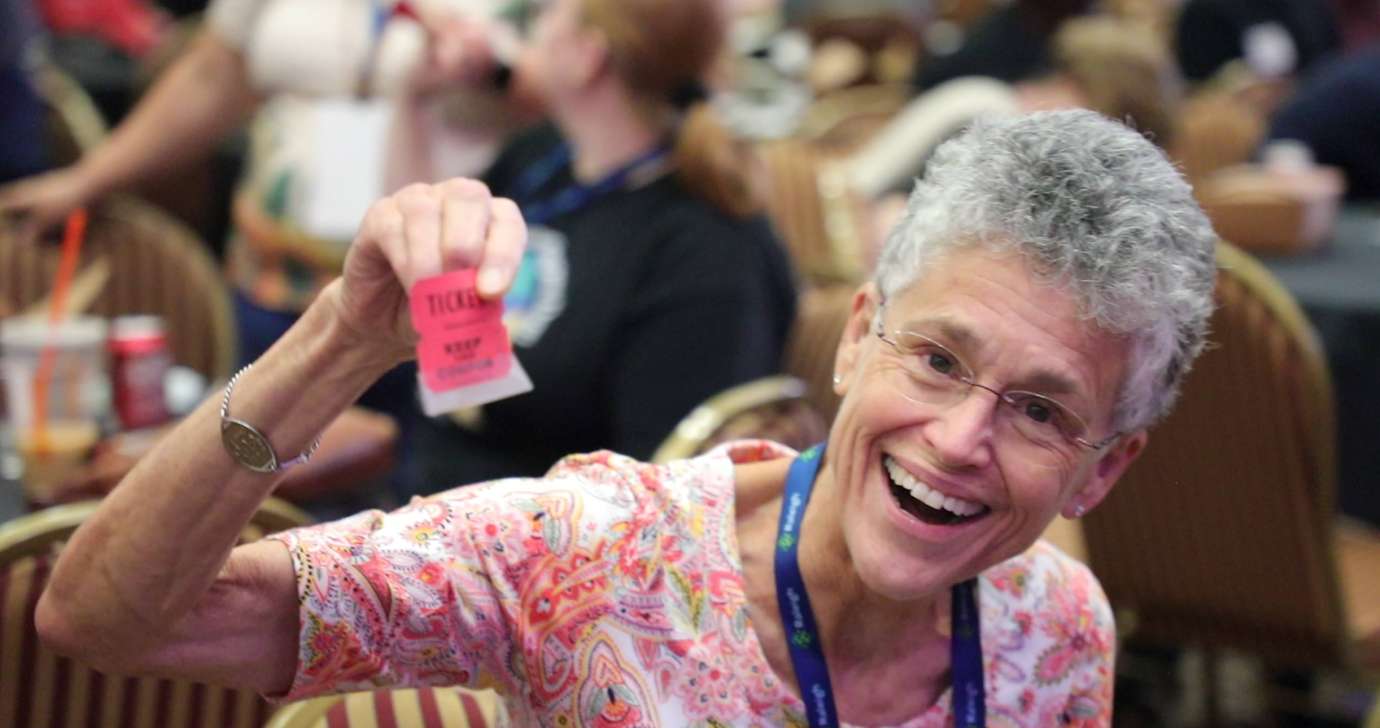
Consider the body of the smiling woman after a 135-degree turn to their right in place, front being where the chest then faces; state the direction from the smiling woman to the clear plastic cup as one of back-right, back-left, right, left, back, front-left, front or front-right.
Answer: front

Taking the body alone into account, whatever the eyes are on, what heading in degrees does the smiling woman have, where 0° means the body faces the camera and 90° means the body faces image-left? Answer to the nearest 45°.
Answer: approximately 0°

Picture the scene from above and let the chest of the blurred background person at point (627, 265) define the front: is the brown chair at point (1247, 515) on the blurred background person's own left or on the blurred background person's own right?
on the blurred background person's own left

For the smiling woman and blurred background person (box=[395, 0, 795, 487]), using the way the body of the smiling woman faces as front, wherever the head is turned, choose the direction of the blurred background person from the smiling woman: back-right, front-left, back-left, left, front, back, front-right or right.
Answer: back

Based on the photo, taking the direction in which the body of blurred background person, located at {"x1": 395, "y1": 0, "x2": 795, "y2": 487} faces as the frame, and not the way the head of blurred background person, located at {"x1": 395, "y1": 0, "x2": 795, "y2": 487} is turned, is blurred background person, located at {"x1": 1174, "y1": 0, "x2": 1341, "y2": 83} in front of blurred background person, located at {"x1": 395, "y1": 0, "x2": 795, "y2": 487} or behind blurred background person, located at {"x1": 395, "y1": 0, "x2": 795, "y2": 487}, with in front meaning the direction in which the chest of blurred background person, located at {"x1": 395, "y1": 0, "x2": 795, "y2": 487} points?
behind

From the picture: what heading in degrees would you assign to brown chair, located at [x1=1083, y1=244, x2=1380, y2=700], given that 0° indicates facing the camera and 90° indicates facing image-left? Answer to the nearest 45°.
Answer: approximately 225°

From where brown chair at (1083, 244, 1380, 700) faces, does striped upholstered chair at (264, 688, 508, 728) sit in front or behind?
behind

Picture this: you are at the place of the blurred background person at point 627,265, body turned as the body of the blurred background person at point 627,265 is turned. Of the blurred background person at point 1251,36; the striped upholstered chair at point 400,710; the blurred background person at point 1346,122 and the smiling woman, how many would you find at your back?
2

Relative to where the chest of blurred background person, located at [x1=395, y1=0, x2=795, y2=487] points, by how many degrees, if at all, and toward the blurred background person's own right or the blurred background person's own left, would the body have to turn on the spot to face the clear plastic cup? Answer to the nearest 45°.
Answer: approximately 45° to the blurred background person's own right

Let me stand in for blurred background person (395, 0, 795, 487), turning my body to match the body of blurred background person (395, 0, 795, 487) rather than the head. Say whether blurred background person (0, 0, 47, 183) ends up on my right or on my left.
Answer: on my right
